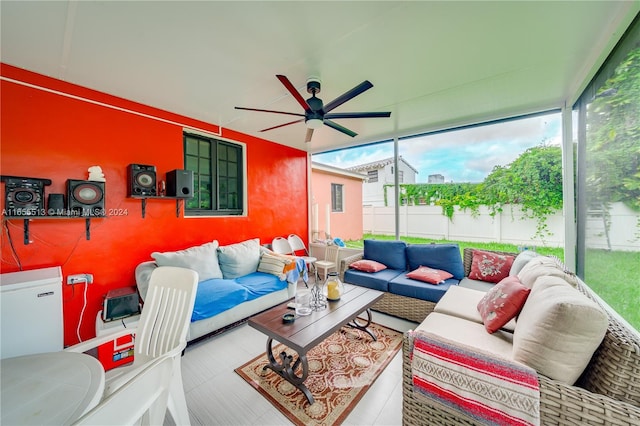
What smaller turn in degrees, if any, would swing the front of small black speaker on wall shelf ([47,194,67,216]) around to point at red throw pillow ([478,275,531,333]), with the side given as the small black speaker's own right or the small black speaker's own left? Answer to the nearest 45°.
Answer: approximately 45° to the small black speaker's own left

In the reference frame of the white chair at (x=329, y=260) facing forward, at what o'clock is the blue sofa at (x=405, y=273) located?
The blue sofa is roughly at 9 o'clock from the white chair.

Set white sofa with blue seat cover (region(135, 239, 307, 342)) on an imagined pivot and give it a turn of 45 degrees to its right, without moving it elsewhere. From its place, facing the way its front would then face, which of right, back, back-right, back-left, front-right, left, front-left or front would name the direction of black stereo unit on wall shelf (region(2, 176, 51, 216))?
right

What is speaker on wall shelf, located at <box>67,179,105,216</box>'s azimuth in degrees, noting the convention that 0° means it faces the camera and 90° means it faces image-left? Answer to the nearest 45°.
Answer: approximately 0°

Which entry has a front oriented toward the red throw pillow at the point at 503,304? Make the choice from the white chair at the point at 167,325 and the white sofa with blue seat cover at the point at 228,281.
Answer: the white sofa with blue seat cover

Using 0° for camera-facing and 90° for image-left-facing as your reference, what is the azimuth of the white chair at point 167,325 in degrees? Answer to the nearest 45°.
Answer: approximately 45°

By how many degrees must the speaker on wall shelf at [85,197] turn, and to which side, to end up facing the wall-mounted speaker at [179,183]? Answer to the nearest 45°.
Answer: approximately 90° to its left

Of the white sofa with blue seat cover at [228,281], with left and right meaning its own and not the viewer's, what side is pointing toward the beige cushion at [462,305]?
front

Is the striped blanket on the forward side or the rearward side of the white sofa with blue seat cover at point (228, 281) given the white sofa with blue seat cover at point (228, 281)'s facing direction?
on the forward side
